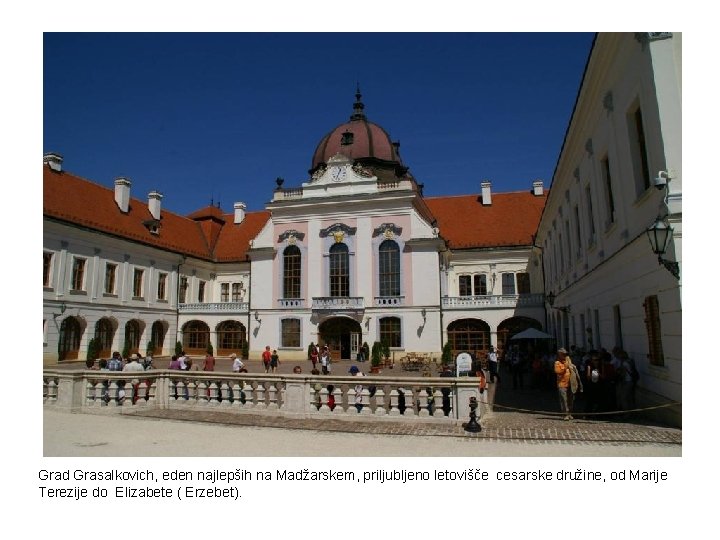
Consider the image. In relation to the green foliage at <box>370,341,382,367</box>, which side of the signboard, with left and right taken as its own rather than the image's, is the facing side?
back

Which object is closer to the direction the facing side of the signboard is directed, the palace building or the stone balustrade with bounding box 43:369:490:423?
the stone balustrade

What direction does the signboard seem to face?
toward the camera

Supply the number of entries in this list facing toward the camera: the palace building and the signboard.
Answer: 2

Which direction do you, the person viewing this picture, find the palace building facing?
facing the viewer

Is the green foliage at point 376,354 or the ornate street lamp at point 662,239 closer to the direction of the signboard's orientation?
the ornate street lamp

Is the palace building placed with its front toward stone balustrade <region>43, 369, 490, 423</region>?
yes

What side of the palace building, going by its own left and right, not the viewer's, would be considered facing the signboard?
front

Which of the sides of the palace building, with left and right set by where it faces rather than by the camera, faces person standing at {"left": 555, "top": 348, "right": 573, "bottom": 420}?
front
